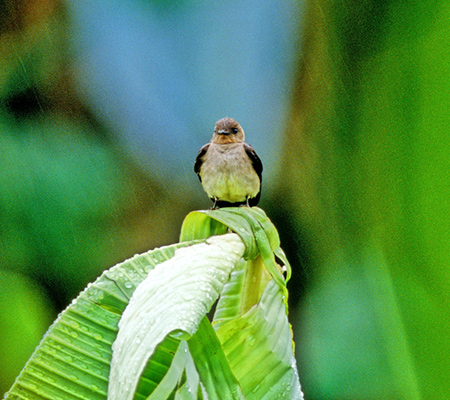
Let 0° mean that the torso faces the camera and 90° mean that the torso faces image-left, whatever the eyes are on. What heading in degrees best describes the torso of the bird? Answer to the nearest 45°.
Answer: approximately 0°

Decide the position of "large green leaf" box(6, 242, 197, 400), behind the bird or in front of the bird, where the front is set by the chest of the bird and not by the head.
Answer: in front
